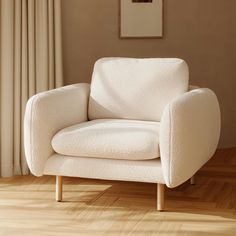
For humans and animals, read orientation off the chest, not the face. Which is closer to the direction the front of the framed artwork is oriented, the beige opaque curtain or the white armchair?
the white armchair

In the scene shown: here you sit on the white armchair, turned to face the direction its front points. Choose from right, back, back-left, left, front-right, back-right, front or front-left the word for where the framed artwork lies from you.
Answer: back-right

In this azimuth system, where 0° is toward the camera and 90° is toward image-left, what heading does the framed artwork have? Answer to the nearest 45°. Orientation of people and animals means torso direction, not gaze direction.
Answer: approximately 0°

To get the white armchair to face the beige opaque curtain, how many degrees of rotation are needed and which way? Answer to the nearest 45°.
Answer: approximately 90° to its right

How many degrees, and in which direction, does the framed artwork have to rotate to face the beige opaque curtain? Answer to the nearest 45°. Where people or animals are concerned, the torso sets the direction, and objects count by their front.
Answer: approximately 45° to its right

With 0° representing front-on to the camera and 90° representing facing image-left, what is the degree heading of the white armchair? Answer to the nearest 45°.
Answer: approximately 45°

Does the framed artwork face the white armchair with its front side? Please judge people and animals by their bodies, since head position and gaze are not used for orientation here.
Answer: yes
